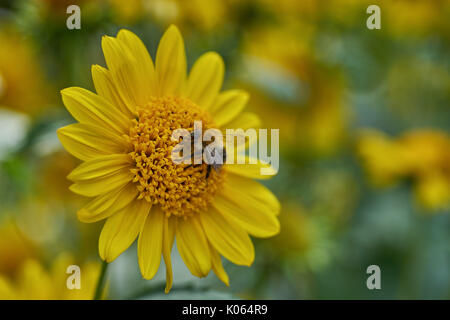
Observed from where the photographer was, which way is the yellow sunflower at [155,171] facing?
facing the viewer

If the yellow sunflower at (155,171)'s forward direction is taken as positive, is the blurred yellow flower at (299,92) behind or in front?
behind

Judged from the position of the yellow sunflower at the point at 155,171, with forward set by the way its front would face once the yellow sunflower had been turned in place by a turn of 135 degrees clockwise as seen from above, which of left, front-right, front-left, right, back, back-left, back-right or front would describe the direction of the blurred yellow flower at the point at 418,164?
right

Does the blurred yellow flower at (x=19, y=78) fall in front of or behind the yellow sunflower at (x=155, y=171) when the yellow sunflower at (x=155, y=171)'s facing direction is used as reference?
behind

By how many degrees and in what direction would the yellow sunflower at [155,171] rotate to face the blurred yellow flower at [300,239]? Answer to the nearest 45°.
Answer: approximately 135° to its left
